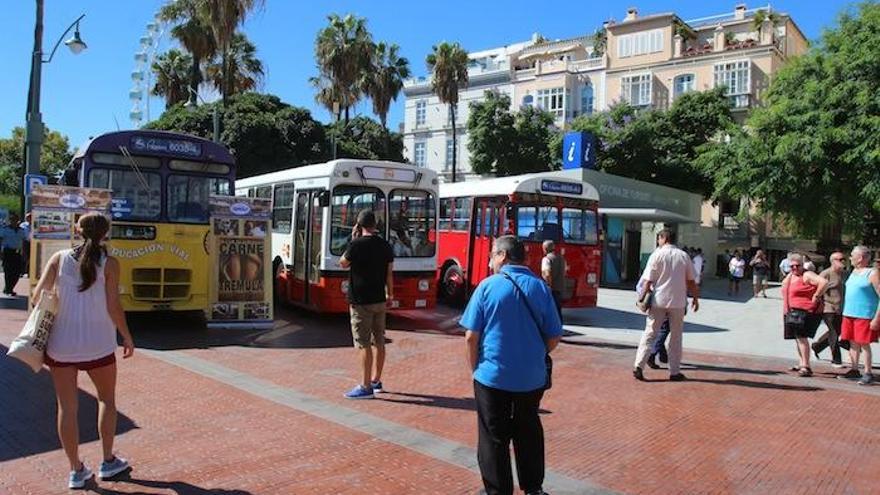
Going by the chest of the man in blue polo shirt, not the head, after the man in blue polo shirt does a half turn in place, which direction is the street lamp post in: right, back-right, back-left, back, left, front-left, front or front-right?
back-right

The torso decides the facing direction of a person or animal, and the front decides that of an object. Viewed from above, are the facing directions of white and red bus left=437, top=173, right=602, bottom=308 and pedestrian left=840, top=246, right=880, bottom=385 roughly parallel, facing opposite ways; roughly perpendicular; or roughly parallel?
roughly perpendicular

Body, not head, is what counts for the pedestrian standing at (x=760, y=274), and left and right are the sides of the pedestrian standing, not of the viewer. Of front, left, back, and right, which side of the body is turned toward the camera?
front

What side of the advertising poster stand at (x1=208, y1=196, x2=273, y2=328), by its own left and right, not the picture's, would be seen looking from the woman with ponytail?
front

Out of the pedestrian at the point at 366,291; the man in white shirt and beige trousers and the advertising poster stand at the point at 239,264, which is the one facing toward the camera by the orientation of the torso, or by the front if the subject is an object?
the advertising poster stand

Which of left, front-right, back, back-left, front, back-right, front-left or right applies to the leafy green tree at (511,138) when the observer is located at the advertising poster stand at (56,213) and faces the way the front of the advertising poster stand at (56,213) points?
back-left

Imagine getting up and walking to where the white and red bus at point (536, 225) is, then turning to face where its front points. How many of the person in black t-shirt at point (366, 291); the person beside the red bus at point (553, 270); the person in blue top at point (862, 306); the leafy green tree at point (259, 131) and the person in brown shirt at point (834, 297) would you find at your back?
1

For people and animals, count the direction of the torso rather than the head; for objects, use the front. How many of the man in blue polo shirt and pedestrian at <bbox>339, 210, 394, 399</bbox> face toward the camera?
0

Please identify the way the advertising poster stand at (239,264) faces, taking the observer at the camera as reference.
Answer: facing the viewer

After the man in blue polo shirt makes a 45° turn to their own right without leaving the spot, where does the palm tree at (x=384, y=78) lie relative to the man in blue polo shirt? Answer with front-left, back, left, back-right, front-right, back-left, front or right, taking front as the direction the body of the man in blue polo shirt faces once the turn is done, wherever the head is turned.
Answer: front-left

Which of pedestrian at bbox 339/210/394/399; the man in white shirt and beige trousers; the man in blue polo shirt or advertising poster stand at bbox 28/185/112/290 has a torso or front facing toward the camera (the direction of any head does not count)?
the advertising poster stand

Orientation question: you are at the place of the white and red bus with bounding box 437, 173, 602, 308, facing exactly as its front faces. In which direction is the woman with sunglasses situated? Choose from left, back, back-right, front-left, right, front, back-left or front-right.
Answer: front

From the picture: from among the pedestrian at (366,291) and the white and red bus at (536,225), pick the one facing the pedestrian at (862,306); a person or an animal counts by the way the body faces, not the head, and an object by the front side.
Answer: the white and red bus

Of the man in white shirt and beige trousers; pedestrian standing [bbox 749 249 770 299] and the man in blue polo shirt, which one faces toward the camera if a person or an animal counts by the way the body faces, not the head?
the pedestrian standing

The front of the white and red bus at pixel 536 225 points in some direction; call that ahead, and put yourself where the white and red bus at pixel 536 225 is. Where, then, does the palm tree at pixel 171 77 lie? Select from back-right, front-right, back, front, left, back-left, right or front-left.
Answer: back
